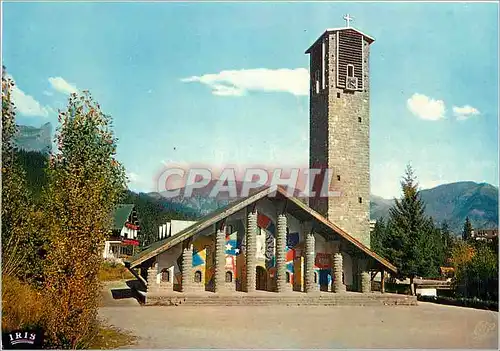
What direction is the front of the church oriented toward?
toward the camera

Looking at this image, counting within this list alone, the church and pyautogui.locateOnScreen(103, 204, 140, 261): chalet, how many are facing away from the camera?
0

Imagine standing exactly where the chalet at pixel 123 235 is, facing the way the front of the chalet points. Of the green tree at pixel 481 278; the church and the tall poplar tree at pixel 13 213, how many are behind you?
0

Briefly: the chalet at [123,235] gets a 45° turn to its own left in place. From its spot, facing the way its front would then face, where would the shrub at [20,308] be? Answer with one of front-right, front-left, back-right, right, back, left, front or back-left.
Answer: right

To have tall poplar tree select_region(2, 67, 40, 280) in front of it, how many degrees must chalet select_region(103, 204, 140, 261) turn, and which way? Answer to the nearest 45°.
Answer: approximately 45° to its right
